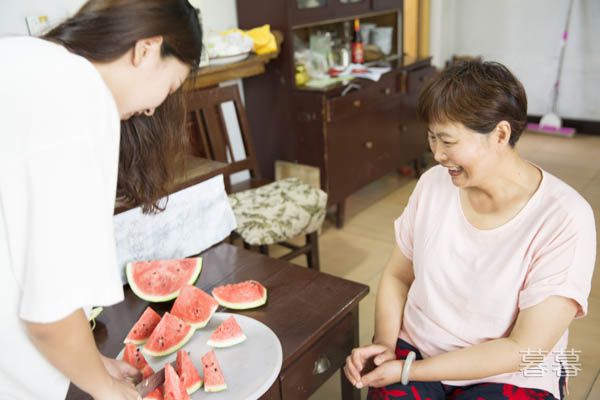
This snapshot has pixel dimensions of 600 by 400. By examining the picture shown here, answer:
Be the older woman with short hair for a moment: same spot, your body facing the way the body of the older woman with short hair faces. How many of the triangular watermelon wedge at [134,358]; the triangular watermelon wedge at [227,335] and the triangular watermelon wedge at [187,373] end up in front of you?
3

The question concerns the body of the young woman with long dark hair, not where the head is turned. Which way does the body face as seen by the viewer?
to the viewer's right

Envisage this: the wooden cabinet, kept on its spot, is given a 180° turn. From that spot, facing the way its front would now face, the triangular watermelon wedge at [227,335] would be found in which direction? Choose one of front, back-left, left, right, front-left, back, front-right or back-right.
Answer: back-left

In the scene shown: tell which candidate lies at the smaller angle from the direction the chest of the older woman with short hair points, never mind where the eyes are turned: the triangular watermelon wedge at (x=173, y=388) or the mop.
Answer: the triangular watermelon wedge

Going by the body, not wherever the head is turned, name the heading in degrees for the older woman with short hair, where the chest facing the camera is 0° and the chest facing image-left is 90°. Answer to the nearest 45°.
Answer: approximately 45°

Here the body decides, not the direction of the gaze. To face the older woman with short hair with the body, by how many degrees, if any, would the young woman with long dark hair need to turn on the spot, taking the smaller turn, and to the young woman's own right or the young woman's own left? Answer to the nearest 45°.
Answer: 0° — they already face them

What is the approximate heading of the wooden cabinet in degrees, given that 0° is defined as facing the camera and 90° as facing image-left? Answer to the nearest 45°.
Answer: approximately 315°

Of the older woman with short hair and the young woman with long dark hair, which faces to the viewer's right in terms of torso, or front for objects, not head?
the young woman with long dark hair

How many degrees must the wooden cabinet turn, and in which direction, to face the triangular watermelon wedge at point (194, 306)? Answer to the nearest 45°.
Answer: approximately 45° to its right

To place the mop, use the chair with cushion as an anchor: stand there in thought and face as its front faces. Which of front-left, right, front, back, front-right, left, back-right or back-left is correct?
left

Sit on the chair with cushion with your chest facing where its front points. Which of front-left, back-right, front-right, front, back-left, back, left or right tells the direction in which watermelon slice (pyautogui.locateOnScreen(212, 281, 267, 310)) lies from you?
front-right

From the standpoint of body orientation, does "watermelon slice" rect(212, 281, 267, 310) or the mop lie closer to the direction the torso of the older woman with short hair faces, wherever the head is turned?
the watermelon slice

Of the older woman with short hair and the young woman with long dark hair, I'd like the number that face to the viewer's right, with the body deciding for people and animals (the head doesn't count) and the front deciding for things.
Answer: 1

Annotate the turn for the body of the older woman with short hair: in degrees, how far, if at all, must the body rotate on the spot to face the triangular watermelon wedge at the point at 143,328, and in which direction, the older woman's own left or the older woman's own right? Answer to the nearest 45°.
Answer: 0° — they already face it

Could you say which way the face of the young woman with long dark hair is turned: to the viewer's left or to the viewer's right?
to the viewer's right
